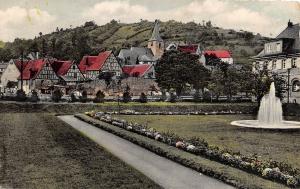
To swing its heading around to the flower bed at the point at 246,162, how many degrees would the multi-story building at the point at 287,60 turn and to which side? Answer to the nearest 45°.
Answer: approximately 45° to its left

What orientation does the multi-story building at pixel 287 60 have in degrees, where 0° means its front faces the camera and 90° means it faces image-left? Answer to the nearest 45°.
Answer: approximately 45°

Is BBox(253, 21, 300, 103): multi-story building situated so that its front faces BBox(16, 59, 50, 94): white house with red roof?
no
